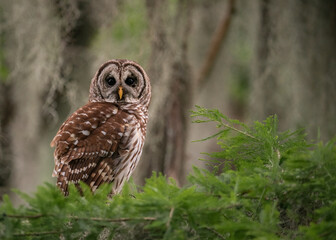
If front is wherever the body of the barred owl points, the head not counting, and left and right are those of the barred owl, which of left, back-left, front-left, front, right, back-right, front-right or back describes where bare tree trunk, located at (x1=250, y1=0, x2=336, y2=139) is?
front-left

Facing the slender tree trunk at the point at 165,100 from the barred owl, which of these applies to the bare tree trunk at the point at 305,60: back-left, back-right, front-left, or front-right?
front-right

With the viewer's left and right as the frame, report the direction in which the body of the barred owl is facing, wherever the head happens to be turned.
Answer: facing to the right of the viewer

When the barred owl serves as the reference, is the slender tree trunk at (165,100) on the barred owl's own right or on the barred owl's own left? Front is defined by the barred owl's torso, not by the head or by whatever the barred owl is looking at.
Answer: on the barred owl's own left

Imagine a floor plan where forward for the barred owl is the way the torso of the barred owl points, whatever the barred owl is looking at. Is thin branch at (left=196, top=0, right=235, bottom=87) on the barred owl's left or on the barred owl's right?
on the barred owl's left

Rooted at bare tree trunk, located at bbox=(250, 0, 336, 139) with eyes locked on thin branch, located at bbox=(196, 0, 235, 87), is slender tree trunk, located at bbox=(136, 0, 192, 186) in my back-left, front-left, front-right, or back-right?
front-left
